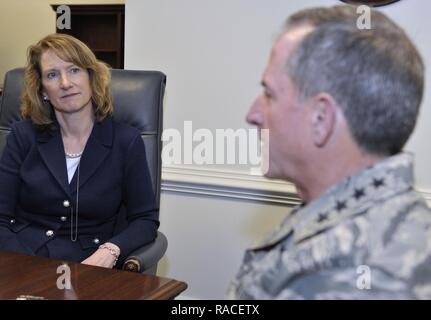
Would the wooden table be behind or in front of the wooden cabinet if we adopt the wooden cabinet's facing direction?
in front

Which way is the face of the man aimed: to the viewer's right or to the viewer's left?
to the viewer's left

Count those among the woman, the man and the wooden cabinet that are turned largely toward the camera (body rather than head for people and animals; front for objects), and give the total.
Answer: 2

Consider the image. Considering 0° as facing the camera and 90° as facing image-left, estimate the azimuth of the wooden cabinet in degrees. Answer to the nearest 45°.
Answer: approximately 0°

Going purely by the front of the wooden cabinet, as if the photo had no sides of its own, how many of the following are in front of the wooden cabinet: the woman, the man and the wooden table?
3

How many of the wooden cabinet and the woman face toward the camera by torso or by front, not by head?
2

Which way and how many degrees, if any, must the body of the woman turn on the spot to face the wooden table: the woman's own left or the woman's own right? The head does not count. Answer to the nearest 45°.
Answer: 0° — they already face it

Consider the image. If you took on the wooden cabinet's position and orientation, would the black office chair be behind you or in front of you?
in front

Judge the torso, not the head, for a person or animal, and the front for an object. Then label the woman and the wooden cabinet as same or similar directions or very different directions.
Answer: same or similar directions

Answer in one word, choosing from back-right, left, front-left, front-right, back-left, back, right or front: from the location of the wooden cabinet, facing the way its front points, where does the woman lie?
front

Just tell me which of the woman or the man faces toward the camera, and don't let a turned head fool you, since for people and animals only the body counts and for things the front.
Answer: the woman

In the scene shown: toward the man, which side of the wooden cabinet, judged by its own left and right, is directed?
front

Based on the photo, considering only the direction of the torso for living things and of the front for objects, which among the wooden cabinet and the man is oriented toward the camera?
the wooden cabinet

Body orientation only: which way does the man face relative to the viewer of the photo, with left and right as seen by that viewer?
facing away from the viewer and to the left of the viewer

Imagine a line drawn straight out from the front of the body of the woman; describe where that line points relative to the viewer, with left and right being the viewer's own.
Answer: facing the viewer

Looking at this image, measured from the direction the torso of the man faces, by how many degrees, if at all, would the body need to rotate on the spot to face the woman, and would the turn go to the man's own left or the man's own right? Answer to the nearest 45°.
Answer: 0° — they already face them
